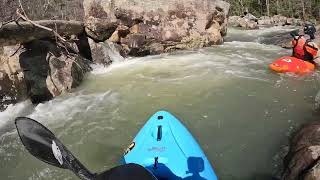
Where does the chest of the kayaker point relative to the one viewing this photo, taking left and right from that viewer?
facing the viewer and to the left of the viewer

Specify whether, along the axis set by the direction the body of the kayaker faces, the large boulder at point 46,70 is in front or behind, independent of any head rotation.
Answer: in front

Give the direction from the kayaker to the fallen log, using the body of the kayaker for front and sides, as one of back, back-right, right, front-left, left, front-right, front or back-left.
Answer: front

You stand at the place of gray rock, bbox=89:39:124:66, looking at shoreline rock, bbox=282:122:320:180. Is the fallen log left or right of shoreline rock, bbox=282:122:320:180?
right

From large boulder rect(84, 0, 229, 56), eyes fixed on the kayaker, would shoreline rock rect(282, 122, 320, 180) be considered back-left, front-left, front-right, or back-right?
front-right

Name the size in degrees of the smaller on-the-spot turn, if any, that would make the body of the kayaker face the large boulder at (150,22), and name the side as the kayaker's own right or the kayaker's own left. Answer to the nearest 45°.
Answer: approximately 45° to the kayaker's own right

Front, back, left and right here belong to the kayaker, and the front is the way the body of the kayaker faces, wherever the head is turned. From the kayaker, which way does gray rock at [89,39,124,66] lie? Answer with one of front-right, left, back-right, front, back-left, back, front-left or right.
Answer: front-right

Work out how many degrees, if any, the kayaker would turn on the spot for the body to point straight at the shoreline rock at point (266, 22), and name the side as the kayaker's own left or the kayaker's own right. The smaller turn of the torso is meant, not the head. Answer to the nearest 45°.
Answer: approximately 135° to the kayaker's own right

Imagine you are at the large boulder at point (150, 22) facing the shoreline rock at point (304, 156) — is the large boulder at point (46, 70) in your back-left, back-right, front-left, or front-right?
front-right

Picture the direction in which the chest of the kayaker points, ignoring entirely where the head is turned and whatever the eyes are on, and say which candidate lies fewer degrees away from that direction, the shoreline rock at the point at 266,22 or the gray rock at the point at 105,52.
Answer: the gray rock

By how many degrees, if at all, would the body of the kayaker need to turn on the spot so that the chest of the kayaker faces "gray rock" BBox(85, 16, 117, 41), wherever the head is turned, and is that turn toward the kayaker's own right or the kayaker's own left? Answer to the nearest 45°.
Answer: approximately 45° to the kayaker's own right
